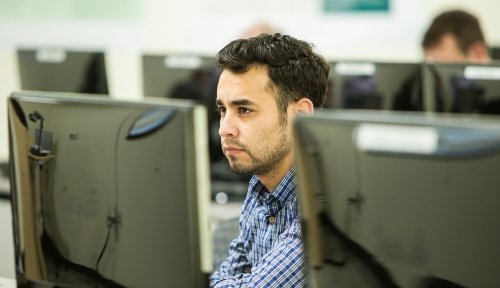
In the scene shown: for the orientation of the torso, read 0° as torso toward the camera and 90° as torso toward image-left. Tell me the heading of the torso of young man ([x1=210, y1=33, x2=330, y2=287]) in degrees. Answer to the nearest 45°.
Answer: approximately 45°

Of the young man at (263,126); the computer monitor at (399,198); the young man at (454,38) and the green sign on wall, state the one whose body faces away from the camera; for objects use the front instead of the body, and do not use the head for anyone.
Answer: the computer monitor

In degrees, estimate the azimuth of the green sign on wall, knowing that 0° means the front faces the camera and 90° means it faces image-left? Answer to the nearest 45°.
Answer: approximately 0°

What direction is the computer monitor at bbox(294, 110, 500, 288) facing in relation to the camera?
away from the camera

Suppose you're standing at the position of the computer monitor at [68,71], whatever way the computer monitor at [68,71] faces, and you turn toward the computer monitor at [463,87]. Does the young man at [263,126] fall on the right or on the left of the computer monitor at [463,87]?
right

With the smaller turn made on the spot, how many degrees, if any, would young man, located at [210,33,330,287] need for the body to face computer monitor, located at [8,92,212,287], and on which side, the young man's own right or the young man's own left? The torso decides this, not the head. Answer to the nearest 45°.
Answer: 0° — they already face it

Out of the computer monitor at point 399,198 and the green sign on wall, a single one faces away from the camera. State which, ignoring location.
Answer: the computer monitor

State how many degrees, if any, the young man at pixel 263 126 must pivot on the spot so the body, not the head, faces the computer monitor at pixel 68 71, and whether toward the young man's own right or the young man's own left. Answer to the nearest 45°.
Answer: approximately 90° to the young man's own right

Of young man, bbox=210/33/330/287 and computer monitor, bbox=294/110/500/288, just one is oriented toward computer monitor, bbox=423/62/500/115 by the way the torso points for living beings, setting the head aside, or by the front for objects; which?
computer monitor, bbox=294/110/500/288
